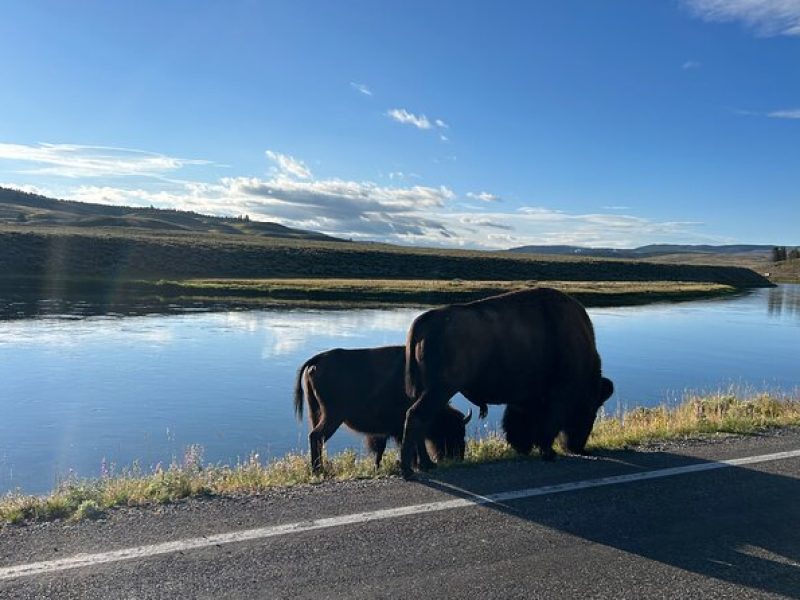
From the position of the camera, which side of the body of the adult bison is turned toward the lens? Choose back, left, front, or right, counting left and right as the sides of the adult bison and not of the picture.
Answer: right

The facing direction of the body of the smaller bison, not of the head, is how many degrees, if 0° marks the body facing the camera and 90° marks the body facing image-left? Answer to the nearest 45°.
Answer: approximately 270°

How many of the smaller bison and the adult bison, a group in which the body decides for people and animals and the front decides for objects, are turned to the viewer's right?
2
